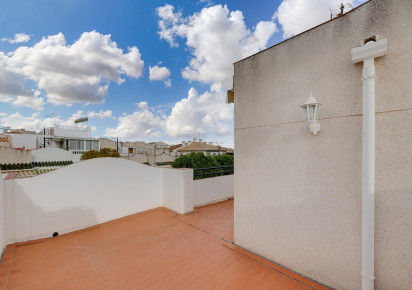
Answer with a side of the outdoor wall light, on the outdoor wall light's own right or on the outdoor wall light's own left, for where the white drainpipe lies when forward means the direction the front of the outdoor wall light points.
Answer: on the outdoor wall light's own left

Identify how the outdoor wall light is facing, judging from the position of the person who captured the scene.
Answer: facing the viewer and to the left of the viewer

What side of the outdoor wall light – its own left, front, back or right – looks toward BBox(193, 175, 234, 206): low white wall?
right

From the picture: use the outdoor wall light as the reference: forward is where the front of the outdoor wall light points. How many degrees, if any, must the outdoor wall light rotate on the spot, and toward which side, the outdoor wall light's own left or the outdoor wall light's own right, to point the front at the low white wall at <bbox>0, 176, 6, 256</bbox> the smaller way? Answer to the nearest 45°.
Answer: approximately 45° to the outdoor wall light's own right

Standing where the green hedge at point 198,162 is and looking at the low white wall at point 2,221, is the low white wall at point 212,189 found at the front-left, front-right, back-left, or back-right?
front-left

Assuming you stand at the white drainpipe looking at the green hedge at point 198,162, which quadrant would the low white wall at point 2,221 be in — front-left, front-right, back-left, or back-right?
front-left

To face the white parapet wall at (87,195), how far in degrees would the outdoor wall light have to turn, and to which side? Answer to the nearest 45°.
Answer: approximately 45° to its right

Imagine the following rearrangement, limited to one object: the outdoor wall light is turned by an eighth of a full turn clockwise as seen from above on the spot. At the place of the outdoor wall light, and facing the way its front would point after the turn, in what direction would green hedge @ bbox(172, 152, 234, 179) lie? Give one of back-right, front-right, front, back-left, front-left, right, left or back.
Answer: front-right
